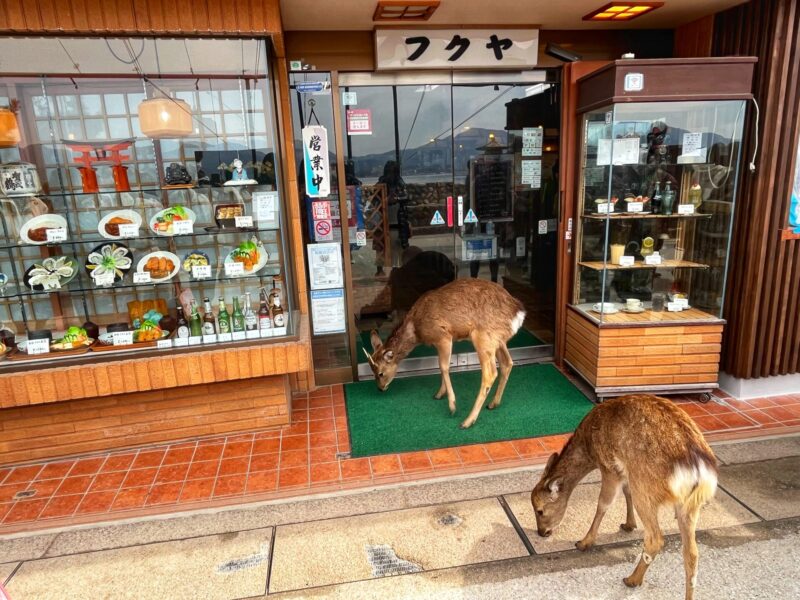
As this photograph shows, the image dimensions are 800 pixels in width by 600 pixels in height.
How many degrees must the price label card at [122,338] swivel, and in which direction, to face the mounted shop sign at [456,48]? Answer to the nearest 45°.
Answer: approximately 90° to its left

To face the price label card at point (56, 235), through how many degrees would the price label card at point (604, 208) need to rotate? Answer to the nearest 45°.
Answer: approximately 45° to its right

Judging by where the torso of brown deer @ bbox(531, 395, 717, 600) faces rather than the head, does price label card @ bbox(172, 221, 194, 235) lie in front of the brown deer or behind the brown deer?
in front

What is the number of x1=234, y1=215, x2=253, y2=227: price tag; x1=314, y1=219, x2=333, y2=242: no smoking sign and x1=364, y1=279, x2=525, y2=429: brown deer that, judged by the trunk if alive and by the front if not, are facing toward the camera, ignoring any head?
2

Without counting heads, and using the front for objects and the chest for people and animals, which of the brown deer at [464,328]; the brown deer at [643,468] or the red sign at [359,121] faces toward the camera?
the red sign

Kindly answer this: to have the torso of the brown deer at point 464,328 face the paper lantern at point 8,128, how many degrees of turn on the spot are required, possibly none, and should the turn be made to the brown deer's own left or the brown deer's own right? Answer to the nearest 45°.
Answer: approximately 45° to the brown deer's own left

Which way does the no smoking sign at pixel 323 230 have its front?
toward the camera

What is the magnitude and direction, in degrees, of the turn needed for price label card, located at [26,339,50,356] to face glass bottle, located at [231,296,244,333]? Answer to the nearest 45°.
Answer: approximately 45° to its left

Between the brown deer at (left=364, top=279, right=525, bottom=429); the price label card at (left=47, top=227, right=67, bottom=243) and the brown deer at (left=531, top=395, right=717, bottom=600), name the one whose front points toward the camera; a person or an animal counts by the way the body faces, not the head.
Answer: the price label card

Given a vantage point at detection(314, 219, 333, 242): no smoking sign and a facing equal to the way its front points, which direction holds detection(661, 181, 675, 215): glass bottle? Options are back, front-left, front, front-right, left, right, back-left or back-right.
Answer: left

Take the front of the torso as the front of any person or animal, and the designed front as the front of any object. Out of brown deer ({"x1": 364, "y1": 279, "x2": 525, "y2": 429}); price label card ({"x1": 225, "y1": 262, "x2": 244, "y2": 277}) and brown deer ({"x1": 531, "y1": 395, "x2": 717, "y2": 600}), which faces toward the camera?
the price label card

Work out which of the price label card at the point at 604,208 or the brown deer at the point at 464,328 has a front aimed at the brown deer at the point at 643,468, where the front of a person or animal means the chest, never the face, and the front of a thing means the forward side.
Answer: the price label card

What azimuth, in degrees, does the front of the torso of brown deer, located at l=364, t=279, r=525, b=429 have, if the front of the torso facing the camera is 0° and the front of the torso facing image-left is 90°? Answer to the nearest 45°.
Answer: approximately 135°

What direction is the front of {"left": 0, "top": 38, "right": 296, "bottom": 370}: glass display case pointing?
toward the camera

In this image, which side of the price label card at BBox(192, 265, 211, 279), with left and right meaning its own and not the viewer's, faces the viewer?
front
